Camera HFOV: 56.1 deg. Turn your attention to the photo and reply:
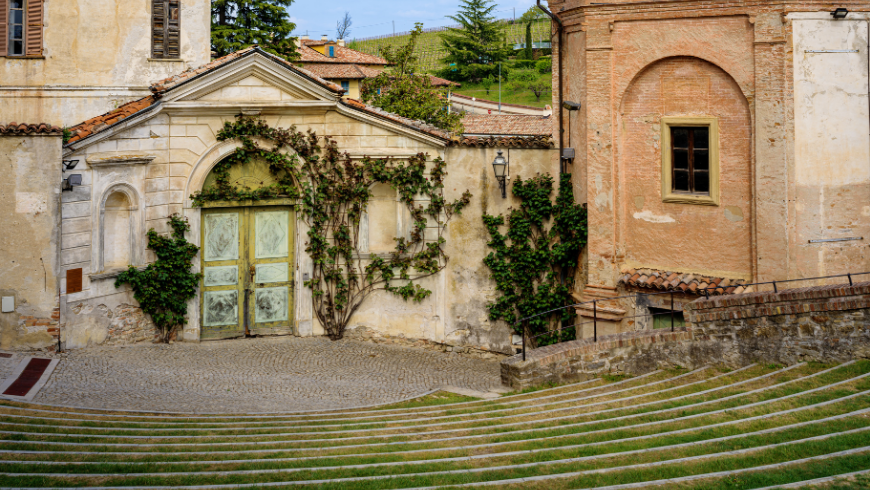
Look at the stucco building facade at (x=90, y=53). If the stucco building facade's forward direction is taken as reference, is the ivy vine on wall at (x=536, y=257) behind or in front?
in front

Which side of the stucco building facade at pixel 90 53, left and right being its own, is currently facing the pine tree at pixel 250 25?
back

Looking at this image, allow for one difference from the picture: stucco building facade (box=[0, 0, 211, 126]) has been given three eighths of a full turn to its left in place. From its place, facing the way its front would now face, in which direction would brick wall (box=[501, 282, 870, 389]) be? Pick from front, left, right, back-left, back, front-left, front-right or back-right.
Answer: right

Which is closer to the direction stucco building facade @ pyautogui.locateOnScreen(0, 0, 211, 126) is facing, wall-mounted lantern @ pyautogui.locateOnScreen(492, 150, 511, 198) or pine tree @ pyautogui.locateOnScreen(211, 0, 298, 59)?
the wall-mounted lantern

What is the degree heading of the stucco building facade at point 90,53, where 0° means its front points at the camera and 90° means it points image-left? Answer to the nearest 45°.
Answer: approximately 0°

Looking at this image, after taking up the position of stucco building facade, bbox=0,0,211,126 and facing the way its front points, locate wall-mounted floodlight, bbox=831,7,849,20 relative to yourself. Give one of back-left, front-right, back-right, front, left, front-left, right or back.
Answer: front-left

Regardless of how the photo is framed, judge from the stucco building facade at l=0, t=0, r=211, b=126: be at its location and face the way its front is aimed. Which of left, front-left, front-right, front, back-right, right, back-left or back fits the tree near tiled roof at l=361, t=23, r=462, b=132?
back-left

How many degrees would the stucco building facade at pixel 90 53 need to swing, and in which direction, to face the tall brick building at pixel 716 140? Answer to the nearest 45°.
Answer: approximately 45° to its left

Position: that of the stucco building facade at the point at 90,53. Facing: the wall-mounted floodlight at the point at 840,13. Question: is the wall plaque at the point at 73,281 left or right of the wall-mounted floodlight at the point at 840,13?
right
